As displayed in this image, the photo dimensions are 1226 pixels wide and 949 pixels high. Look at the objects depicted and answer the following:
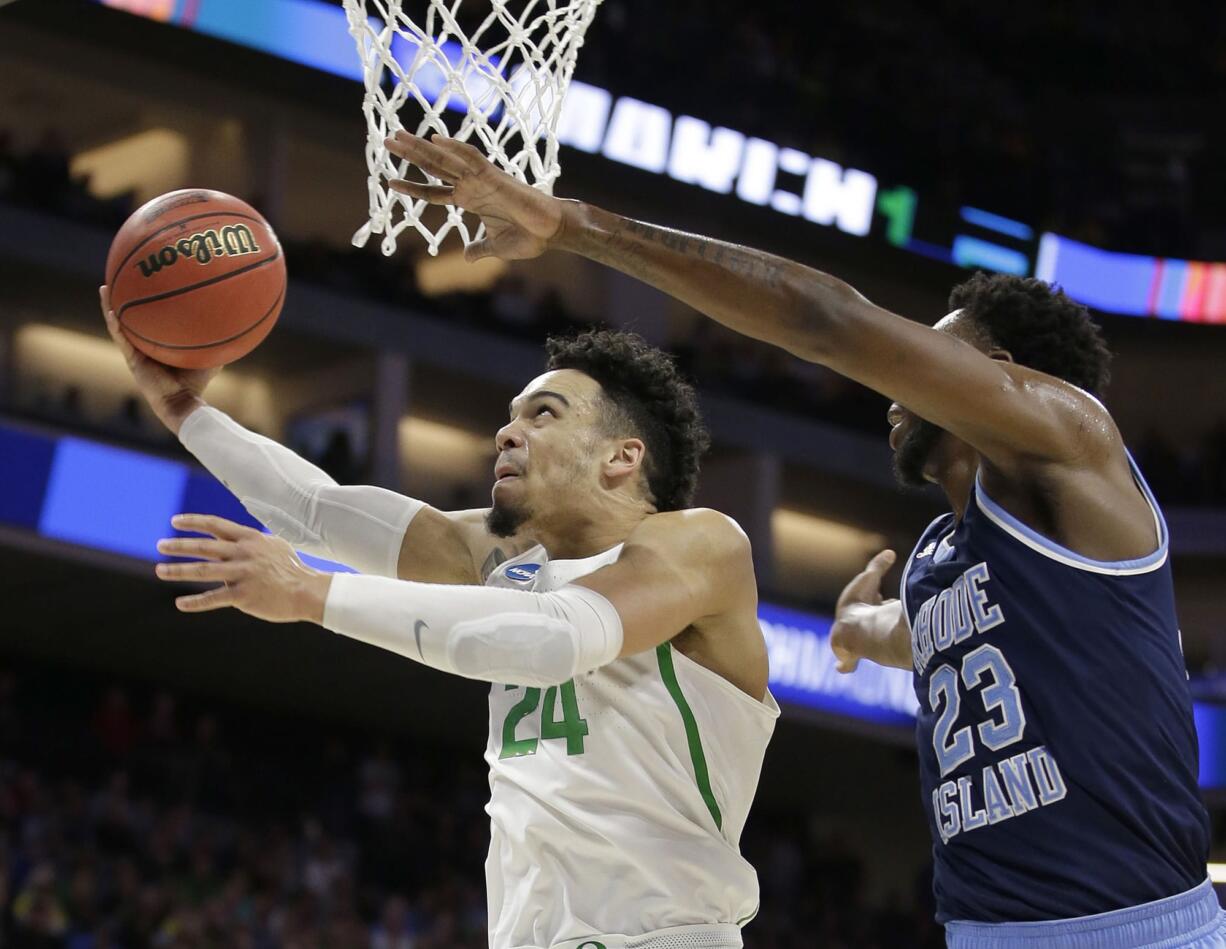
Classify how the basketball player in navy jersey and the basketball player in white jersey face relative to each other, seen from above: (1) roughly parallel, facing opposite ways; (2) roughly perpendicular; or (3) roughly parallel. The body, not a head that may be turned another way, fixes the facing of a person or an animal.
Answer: roughly parallel

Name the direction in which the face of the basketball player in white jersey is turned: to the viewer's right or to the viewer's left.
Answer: to the viewer's left

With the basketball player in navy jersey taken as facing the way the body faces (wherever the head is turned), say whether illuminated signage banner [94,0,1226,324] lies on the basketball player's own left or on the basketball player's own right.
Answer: on the basketball player's own right

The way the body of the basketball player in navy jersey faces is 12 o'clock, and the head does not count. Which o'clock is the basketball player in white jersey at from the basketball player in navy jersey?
The basketball player in white jersey is roughly at 2 o'clock from the basketball player in navy jersey.

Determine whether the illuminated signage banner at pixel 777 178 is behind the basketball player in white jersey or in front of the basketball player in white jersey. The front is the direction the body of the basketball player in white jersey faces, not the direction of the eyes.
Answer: behind

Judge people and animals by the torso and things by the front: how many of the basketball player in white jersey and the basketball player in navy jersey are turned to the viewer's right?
0

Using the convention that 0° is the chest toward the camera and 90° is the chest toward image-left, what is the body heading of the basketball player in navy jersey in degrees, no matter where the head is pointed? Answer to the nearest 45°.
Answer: approximately 45°

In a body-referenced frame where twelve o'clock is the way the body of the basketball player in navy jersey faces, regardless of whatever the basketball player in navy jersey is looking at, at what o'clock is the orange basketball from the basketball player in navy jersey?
The orange basketball is roughly at 2 o'clock from the basketball player in navy jersey.

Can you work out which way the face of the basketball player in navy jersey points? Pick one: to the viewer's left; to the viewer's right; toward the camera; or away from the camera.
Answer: to the viewer's left

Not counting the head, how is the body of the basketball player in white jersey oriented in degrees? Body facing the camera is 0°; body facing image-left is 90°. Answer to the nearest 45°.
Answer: approximately 45°
